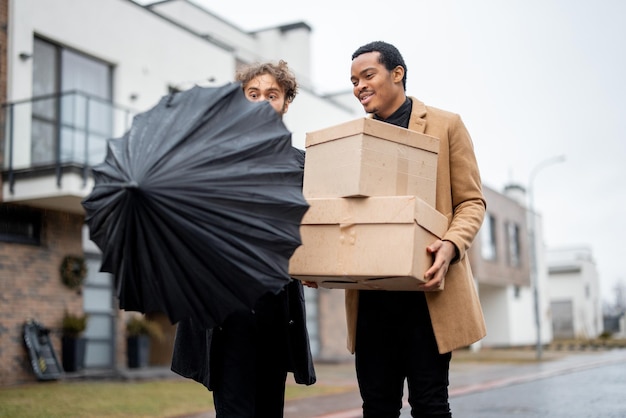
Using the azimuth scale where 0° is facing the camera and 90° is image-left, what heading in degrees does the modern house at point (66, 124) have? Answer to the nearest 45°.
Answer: approximately 315°
